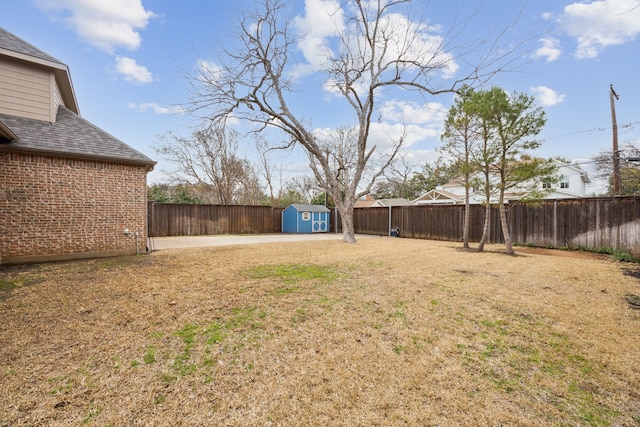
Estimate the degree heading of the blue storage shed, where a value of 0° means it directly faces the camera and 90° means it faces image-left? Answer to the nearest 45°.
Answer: approximately 315°
